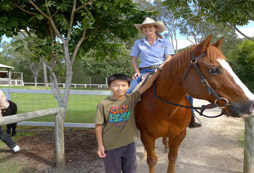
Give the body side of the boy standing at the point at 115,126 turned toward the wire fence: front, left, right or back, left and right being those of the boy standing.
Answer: back

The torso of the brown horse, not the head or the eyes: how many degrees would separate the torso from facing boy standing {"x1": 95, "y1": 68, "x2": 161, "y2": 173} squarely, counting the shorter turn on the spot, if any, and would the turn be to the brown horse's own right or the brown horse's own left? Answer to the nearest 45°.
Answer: approximately 90° to the brown horse's own right

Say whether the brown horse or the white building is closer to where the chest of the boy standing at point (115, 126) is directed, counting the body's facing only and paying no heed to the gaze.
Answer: the brown horse

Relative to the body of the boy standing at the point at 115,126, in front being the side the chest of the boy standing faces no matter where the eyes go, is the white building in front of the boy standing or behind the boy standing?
behind

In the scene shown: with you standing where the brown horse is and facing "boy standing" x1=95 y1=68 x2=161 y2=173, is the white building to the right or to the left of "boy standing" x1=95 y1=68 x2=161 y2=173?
right

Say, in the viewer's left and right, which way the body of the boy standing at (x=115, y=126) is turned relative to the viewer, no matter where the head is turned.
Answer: facing the viewer

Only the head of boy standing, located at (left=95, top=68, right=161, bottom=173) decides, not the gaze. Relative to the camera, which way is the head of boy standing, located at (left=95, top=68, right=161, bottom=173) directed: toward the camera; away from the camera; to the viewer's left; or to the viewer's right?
toward the camera

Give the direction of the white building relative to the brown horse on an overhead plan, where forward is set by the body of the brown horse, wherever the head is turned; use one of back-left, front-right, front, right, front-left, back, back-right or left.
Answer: back-right
